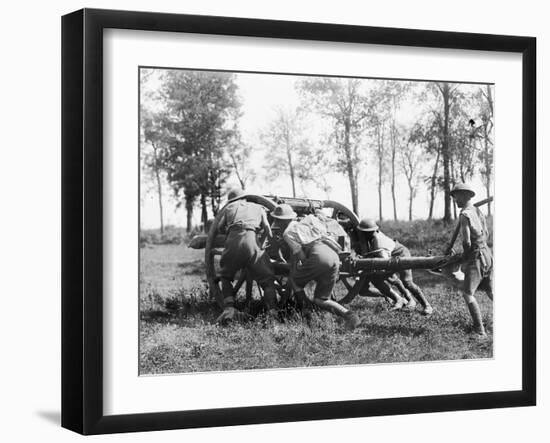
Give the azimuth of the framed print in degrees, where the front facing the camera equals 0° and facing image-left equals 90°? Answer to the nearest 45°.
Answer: approximately 315°
